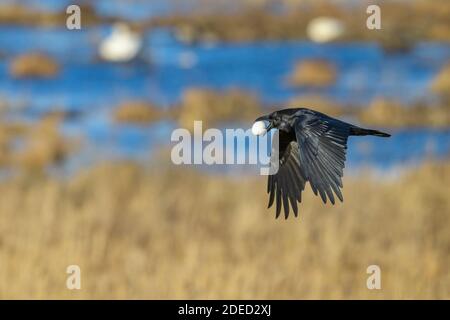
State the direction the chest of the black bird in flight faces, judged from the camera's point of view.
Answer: to the viewer's left

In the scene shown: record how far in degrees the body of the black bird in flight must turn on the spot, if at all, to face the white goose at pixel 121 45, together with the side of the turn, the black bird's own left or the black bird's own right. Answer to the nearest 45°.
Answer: approximately 90° to the black bird's own right
